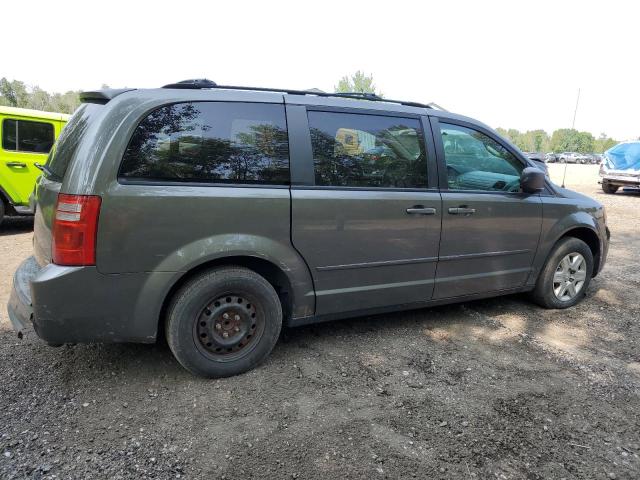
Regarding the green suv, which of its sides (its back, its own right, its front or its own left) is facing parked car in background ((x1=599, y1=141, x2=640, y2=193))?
front

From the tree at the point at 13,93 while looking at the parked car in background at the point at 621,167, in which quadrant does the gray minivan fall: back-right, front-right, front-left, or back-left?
front-right

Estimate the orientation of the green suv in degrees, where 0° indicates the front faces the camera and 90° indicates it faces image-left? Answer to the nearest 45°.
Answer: approximately 270°

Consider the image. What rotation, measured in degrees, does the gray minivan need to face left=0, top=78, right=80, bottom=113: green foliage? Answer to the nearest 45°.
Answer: approximately 90° to its left

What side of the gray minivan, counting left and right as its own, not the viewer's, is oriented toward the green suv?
left

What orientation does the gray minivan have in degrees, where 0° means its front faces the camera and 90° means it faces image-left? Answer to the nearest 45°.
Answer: approximately 225°

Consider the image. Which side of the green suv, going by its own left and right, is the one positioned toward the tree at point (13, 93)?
left

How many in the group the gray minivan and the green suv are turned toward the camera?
0

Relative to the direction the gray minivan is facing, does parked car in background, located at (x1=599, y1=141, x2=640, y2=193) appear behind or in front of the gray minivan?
in front
